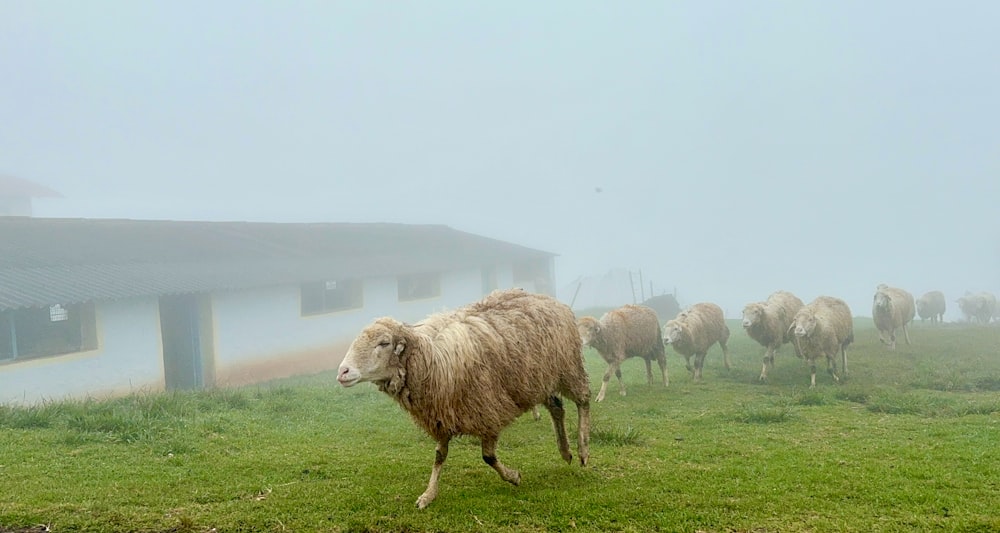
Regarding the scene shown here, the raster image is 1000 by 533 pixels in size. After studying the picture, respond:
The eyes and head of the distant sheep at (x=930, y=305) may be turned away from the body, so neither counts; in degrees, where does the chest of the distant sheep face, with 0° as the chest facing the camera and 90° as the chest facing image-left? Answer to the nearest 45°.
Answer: approximately 45°

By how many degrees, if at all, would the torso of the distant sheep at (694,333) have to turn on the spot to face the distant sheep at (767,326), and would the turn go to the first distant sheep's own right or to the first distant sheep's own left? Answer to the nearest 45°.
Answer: approximately 135° to the first distant sheep's own left

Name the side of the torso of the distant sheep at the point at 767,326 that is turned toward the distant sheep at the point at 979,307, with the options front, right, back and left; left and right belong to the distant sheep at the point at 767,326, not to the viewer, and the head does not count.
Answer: back

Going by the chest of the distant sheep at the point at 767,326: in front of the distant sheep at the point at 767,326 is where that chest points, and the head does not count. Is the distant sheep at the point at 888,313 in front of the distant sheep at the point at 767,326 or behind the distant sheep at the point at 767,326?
behind
